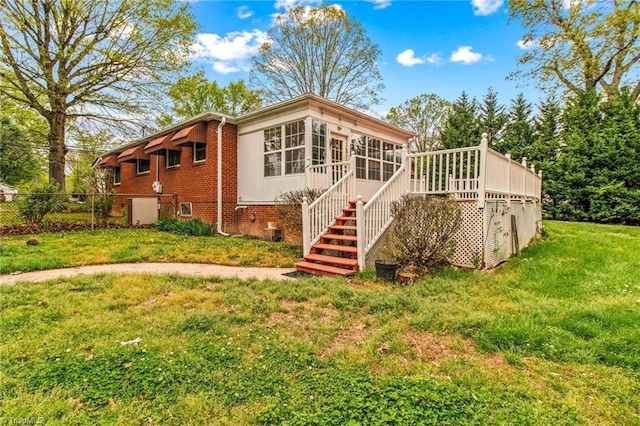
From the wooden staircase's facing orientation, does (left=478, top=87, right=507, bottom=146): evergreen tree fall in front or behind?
behind

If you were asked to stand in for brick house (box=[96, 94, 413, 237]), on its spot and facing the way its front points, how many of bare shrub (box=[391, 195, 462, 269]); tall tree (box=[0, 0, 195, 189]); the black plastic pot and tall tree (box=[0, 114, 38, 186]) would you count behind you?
2

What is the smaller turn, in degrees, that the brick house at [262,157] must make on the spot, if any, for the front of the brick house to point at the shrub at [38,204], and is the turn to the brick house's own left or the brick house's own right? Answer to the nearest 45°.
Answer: approximately 135° to the brick house's own right

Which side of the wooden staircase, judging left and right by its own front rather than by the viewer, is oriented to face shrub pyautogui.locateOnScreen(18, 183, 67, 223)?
right

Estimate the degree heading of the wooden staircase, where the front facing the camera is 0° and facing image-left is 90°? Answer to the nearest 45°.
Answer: approximately 45°

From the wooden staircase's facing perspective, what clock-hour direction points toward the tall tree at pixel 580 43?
The tall tree is roughly at 6 o'clock from the wooden staircase.

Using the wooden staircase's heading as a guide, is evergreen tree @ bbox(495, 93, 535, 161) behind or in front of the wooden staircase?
behind
